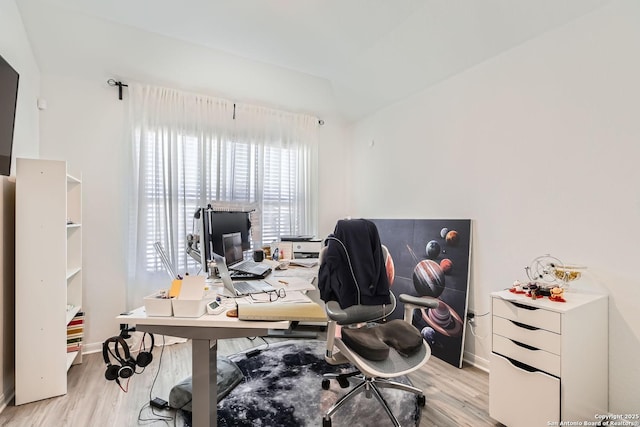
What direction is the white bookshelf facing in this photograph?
to the viewer's right

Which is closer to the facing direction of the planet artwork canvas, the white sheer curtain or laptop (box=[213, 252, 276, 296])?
the laptop

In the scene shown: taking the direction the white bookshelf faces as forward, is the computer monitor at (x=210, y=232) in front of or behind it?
in front

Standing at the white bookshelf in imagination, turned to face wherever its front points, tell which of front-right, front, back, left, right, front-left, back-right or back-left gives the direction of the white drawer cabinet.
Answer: front-right

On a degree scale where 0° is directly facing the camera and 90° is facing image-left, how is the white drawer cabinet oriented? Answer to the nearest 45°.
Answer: approximately 45°

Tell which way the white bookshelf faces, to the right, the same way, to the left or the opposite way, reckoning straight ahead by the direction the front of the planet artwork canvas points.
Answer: the opposite way

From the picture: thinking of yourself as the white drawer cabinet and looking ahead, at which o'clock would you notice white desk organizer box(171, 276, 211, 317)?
The white desk organizer is roughly at 12 o'clock from the white drawer cabinet.
